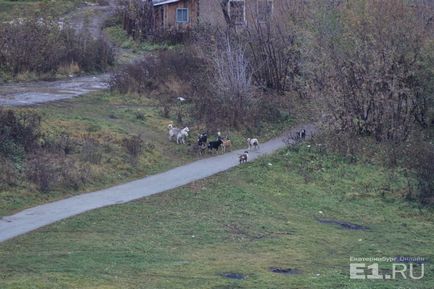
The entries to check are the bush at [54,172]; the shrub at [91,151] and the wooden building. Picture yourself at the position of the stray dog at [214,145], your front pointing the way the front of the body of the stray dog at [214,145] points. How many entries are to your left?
1

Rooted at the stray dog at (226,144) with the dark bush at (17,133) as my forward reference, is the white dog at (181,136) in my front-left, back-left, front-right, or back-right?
front-right

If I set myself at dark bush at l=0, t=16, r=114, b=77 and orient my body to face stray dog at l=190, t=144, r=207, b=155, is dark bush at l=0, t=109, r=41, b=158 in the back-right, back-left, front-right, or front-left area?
front-right

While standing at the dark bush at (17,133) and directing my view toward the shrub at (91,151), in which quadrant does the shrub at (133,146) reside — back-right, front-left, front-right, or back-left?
front-left
